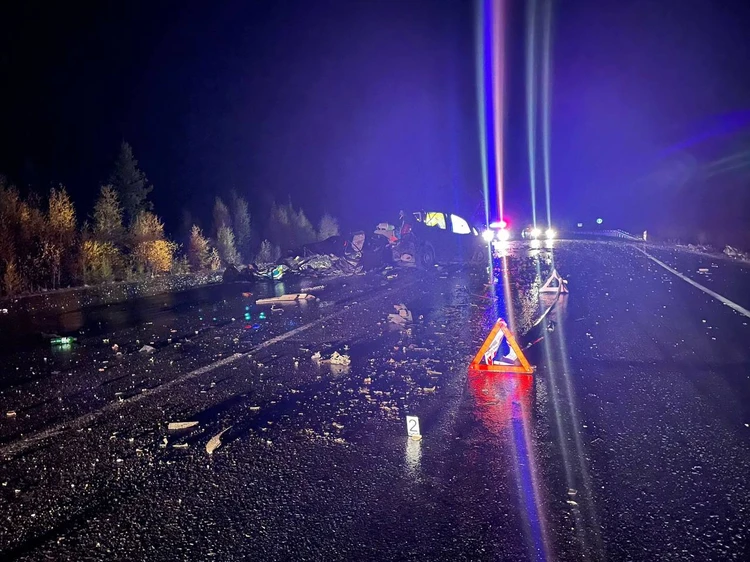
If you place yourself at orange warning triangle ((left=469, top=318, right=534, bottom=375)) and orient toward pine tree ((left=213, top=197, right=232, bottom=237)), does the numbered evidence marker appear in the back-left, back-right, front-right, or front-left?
back-left

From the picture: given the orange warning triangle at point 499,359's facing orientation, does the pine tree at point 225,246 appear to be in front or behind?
behind

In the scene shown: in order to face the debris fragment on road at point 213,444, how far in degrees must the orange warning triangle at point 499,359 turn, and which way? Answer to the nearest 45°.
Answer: approximately 45° to its right

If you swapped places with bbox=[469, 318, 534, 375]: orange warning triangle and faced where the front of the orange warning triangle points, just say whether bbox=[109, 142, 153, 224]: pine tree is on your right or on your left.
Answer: on your right

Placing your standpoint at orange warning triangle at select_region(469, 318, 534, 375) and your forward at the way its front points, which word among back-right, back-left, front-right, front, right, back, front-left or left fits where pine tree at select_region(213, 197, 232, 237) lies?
back-right

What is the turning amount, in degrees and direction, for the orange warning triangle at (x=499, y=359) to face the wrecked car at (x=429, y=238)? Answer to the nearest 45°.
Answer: approximately 180°

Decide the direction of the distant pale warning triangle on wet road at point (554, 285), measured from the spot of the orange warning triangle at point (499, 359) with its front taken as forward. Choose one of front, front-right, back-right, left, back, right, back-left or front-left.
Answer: back

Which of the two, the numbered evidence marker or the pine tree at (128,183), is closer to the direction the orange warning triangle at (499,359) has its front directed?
the numbered evidence marker

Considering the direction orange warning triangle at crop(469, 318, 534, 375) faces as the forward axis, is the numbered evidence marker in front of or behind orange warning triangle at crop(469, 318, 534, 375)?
in front

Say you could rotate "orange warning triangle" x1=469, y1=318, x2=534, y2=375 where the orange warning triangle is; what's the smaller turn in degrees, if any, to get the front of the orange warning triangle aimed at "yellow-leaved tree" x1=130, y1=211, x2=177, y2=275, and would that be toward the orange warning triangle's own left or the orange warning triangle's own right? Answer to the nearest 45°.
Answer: approximately 135° to the orange warning triangle's own right

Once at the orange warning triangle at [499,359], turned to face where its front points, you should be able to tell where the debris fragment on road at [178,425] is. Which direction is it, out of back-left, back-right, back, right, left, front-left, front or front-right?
front-right

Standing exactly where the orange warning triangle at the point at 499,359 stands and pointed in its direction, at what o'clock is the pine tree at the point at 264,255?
The pine tree is roughly at 5 o'clock from the orange warning triangle.

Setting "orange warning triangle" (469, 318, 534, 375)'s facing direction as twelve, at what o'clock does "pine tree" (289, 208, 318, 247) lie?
The pine tree is roughly at 5 o'clock from the orange warning triangle.

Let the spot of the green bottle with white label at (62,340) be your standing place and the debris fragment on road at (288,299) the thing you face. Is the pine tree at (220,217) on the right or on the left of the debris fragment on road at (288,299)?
left

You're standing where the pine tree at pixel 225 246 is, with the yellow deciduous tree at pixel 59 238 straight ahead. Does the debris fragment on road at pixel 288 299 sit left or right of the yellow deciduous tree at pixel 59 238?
left

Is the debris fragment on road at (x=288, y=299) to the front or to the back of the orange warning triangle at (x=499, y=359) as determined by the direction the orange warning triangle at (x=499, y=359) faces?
to the back

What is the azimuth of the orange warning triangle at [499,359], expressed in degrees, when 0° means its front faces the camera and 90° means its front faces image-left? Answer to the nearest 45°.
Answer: approximately 0°

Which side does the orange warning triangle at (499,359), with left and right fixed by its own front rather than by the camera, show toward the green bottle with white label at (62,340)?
right

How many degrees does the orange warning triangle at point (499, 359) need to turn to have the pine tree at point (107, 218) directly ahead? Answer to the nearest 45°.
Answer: approximately 135° to its right
